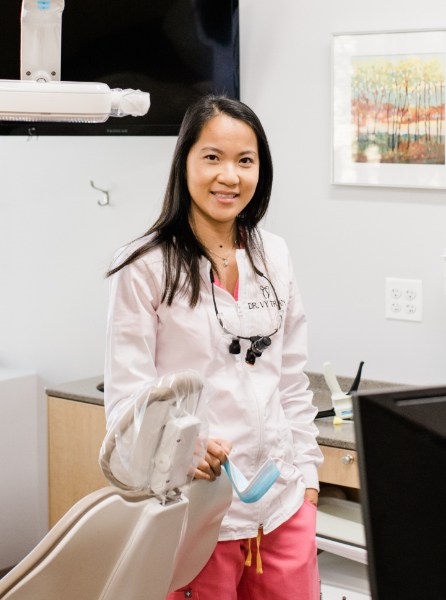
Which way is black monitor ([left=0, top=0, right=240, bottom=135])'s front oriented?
toward the camera

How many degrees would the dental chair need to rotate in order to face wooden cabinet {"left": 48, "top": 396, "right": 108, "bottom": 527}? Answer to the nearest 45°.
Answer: approximately 45° to its right

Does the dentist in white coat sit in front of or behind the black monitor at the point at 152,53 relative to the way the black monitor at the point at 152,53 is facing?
in front

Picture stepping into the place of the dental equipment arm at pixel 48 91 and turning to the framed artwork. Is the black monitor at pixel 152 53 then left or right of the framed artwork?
left

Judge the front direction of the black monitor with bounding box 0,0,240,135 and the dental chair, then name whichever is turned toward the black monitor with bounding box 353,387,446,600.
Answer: the black monitor with bounding box 0,0,240,135

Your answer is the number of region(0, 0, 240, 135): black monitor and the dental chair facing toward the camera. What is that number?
1

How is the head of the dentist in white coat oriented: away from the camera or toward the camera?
toward the camera

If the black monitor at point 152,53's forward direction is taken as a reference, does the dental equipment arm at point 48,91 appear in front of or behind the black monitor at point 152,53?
in front

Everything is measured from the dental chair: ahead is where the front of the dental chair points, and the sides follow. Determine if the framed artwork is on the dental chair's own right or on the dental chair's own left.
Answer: on the dental chair's own right

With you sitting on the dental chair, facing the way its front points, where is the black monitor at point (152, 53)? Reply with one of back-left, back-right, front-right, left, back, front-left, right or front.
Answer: front-right

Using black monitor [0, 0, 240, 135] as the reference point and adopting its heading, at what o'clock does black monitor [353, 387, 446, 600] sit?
black monitor [353, 387, 446, 600] is roughly at 12 o'clock from black monitor [0, 0, 240, 135].
